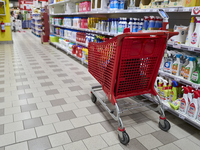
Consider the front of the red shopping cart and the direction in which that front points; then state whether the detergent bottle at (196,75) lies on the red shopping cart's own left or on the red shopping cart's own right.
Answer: on the red shopping cart's own right
